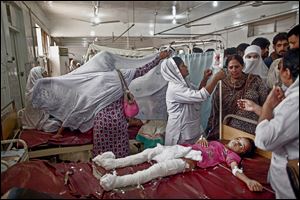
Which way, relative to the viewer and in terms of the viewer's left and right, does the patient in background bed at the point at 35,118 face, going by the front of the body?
facing to the right of the viewer

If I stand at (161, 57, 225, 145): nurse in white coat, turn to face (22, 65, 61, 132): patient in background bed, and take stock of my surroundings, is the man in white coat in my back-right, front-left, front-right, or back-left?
back-left

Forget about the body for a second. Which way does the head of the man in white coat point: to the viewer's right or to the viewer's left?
to the viewer's left
